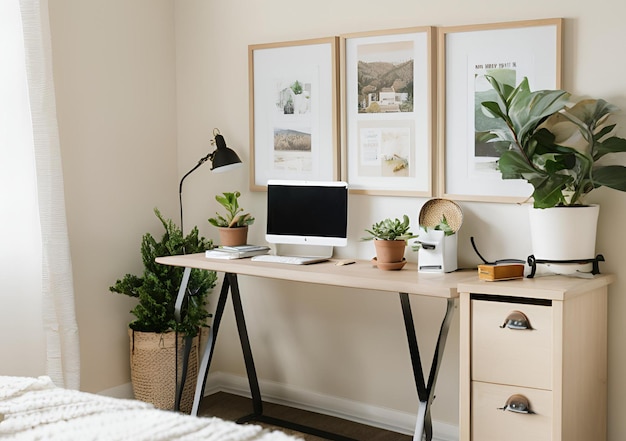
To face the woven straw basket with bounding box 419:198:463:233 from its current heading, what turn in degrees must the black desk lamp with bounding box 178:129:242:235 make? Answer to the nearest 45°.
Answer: approximately 45° to its right

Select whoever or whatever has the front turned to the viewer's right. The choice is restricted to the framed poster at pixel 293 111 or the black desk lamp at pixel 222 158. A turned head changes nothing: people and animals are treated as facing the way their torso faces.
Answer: the black desk lamp

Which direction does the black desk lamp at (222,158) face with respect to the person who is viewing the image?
facing to the right of the viewer

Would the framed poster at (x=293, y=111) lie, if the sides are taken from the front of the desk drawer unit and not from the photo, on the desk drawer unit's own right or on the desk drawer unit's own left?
on the desk drawer unit's own right

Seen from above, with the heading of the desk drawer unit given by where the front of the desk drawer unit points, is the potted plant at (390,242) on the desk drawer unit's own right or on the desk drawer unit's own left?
on the desk drawer unit's own right

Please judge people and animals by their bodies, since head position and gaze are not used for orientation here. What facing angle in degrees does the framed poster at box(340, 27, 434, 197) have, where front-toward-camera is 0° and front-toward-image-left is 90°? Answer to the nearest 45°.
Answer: approximately 45°

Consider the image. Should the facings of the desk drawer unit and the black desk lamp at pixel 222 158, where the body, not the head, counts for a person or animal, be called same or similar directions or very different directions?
very different directions

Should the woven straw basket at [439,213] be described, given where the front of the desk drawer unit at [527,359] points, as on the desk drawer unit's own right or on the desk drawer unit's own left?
on the desk drawer unit's own right

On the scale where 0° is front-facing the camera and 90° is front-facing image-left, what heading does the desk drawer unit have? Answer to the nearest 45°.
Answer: approximately 45°
